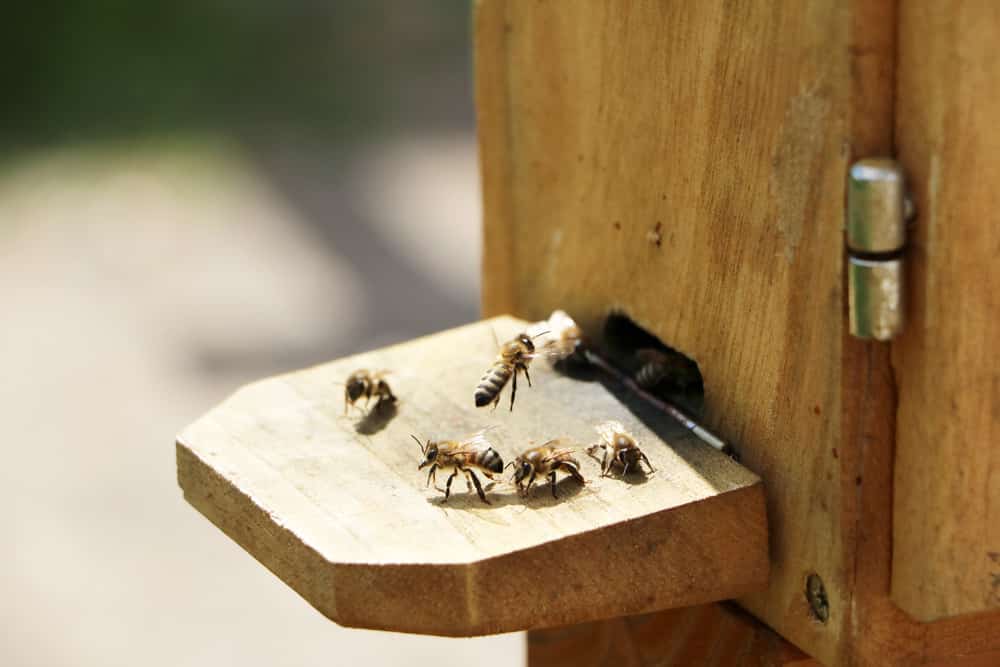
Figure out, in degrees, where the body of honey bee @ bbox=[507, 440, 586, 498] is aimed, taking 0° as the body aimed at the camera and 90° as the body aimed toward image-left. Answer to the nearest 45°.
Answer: approximately 90°

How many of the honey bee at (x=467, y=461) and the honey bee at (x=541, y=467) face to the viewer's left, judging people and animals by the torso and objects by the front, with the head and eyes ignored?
2

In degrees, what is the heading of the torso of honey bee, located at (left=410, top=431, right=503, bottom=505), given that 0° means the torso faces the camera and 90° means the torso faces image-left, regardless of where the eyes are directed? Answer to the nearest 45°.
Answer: approximately 90°
